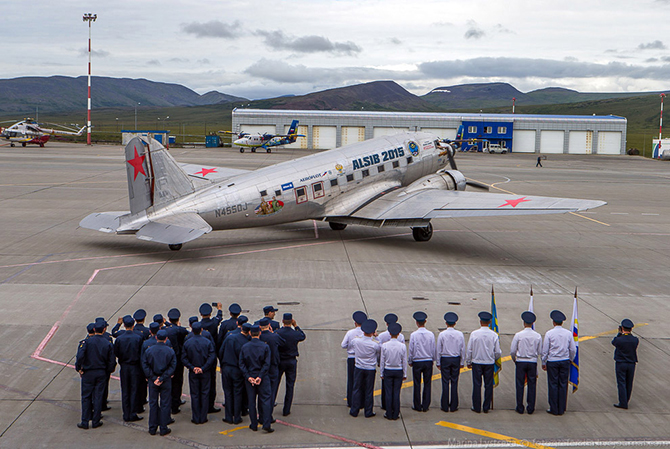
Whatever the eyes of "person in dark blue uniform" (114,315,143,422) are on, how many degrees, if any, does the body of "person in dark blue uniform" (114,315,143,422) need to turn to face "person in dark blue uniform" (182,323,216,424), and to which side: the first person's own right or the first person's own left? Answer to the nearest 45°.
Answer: approximately 90° to the first person's own right

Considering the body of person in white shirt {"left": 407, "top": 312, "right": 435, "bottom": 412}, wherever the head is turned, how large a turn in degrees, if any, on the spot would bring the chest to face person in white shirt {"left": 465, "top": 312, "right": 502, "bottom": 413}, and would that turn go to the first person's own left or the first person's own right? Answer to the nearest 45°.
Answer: approximately 90° to the first person's own right

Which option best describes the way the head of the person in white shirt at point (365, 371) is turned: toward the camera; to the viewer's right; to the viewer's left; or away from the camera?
away from the camera

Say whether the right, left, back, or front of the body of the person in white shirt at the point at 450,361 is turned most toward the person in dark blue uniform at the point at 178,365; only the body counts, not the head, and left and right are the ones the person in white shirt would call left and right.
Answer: left

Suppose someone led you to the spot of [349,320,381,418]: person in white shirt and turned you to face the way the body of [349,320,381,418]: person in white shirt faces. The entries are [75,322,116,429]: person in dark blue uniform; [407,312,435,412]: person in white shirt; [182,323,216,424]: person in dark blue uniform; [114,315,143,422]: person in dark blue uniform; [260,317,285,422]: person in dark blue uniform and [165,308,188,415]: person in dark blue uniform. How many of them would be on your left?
5

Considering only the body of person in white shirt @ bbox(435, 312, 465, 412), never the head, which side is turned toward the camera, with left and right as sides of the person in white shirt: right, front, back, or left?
back

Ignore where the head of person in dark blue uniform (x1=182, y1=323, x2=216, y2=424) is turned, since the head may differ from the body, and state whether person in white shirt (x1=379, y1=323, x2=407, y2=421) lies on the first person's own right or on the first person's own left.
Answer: on the first person's own right

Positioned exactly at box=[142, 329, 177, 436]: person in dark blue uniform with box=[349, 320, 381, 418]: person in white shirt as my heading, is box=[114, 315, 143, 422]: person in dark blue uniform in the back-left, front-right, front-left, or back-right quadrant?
back-left

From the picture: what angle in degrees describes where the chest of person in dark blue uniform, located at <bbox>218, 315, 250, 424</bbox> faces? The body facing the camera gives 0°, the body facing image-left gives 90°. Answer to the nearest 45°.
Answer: approximately 180°

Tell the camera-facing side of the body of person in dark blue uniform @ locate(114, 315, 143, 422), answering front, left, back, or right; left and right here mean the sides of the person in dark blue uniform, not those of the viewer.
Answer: back

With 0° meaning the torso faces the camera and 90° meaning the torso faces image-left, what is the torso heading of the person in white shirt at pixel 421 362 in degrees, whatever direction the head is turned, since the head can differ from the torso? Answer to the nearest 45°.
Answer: approximately 180°

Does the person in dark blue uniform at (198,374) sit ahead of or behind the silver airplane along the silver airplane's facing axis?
behind

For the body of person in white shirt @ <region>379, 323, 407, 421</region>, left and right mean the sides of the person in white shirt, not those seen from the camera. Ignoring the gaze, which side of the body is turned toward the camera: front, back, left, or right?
back

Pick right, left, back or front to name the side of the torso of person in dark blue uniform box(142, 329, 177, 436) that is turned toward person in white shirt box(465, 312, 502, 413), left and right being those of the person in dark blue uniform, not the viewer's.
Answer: right

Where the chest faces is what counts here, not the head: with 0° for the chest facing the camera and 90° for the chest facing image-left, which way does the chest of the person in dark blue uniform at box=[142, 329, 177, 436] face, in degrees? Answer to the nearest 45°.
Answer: approximately 180°

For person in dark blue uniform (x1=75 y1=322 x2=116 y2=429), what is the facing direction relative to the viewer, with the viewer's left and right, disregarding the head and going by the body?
facing away from the viewer
